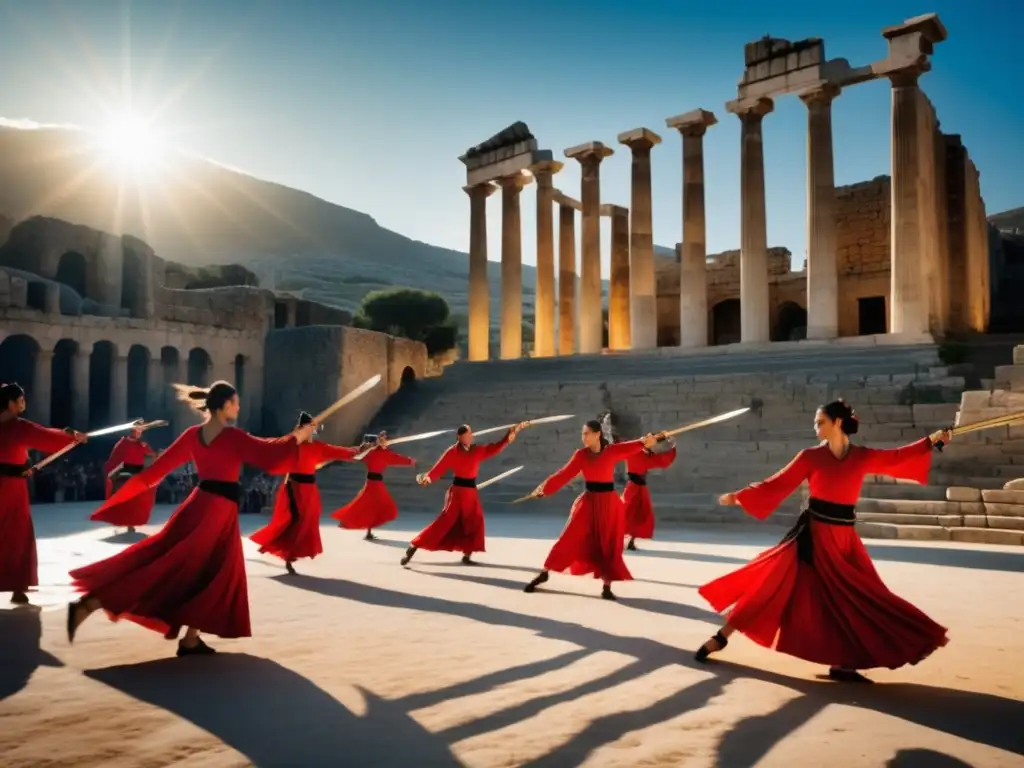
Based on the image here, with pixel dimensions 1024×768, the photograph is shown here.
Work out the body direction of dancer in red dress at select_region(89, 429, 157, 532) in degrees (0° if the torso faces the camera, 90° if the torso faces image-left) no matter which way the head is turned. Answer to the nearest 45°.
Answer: approximately 0°

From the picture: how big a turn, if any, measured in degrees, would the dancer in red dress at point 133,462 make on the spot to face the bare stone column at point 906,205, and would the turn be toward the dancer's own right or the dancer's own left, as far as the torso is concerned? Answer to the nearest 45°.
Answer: approximately 90° to the dancer's own left

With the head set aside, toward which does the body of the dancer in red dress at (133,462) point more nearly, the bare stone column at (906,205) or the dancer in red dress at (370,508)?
the dancer in red dress

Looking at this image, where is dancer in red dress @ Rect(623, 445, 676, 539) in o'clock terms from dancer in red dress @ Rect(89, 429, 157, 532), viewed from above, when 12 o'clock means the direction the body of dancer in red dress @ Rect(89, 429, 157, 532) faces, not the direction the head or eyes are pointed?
dancer in red dress @ Rect(623, 445, 676, 539) is roughly at 10 o'clock from dancer in red dress @ Rect(89, 429, 157, 532).

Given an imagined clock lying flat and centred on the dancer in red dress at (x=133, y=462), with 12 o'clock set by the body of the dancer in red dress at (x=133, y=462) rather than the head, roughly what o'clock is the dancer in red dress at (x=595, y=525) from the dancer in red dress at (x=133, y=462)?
the dancer in red dress at (x=595, y=525) is roughly at 11 o'clock from the dancer in red dress at (x=133, y=462).

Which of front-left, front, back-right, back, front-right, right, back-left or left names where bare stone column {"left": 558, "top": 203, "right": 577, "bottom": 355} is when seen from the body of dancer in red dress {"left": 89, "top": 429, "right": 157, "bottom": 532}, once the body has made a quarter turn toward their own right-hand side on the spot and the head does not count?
back-right

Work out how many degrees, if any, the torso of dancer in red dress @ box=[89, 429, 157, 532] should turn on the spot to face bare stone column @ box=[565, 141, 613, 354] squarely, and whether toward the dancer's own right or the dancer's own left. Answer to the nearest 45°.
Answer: approximately 135° to the dancer's own left

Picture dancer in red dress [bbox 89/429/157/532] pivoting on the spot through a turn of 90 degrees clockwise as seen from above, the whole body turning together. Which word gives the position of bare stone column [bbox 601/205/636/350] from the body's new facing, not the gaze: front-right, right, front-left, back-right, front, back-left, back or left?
back-right

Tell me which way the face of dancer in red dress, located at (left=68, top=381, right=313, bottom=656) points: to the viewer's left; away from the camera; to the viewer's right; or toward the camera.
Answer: to the viewer's right
